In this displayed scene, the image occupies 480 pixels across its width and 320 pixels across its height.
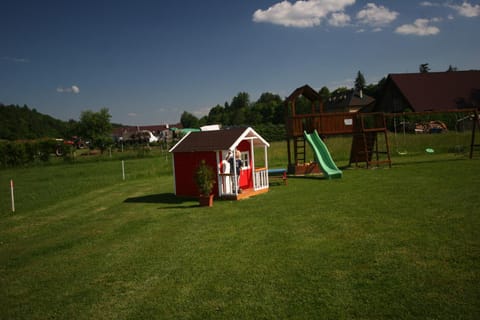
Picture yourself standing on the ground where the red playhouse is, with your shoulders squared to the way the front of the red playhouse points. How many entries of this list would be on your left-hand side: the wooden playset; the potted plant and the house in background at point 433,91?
2

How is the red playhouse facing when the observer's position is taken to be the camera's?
facing the viewer and to the right of the viewer

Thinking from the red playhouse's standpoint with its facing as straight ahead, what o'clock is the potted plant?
The potted plant is roughly at 2 o'clock from the red playhouse.

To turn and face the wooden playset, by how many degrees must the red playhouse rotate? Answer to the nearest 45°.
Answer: approximately 90° to its left

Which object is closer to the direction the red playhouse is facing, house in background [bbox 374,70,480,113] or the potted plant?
the potted plant

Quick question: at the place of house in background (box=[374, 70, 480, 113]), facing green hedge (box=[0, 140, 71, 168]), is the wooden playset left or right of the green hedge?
left

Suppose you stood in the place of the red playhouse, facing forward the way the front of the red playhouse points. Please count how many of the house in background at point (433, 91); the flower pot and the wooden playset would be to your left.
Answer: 2

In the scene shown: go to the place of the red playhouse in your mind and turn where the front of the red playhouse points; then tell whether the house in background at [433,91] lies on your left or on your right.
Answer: on your left

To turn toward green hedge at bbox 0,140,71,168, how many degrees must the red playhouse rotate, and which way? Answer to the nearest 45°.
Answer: approximately 180°

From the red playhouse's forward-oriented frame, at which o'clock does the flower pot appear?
The flower pot is roughly at 2 o'clock from the red playhouse.
